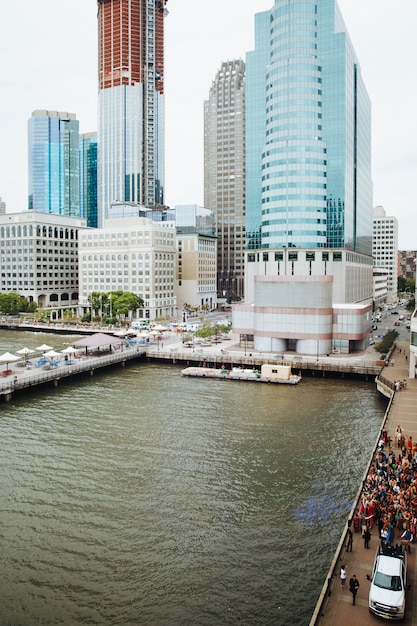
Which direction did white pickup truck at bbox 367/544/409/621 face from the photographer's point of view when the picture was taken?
facing the viewer

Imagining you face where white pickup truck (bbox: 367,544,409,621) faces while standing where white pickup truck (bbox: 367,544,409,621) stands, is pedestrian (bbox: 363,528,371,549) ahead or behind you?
behind

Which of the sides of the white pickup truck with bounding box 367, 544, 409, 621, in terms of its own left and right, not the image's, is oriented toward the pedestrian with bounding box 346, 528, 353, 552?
back
